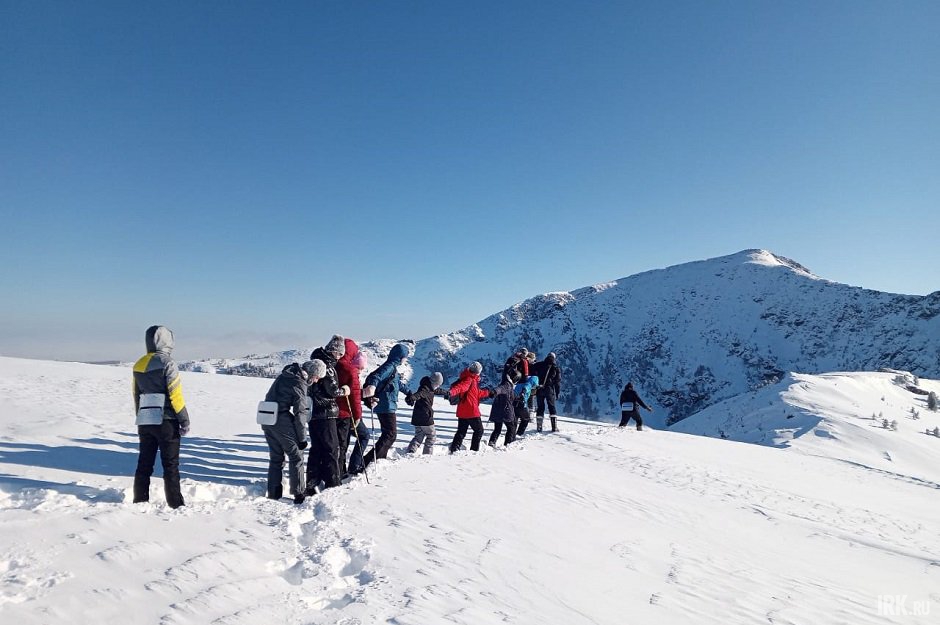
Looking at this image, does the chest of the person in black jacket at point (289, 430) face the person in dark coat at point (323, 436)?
yes

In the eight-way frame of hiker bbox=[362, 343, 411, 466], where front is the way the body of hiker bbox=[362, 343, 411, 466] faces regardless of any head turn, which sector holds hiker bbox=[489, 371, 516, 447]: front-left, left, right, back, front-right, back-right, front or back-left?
front-left

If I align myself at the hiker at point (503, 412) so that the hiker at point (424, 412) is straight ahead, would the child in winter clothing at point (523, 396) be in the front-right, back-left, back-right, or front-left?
back-right

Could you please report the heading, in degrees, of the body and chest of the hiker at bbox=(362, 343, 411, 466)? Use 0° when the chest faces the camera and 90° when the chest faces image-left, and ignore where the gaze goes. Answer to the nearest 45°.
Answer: approximately 270°

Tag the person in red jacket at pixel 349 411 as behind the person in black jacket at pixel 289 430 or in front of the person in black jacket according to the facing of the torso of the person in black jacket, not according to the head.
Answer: in front

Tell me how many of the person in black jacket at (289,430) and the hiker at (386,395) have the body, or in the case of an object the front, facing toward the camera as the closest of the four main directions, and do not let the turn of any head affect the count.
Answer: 0

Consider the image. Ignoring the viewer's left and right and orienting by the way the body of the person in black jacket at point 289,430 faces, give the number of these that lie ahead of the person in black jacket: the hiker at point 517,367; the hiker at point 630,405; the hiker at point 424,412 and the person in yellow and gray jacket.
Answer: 3

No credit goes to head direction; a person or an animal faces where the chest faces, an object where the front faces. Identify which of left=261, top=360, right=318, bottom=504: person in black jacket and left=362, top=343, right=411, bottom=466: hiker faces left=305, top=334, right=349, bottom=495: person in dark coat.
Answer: the person in black jacket

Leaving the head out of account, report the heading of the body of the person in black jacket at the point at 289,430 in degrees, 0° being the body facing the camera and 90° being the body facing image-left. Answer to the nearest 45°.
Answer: approximately 225°

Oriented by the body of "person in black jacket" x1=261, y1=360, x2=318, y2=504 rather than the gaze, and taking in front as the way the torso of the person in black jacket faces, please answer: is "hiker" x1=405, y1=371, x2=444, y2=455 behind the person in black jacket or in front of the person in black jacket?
in front
